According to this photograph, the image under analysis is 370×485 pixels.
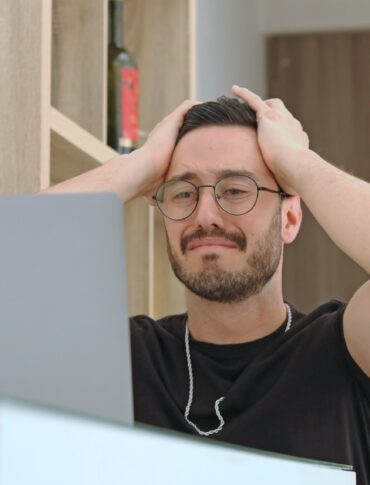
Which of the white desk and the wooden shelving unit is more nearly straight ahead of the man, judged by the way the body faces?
the white desk

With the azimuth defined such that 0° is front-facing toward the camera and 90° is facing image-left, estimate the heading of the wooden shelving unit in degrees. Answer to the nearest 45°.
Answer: approximately 315°

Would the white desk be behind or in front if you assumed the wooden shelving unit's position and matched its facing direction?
in front

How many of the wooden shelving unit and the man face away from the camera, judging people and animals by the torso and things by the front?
0

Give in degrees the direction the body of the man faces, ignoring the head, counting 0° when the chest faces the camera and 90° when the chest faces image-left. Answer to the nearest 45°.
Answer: approximately 45°

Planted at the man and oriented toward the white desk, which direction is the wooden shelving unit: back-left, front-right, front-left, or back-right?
back-right

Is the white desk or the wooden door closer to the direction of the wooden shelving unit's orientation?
the white desk

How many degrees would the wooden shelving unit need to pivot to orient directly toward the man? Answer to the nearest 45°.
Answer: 0° — it already faces them

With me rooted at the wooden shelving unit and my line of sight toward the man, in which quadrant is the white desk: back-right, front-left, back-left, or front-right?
front-right
